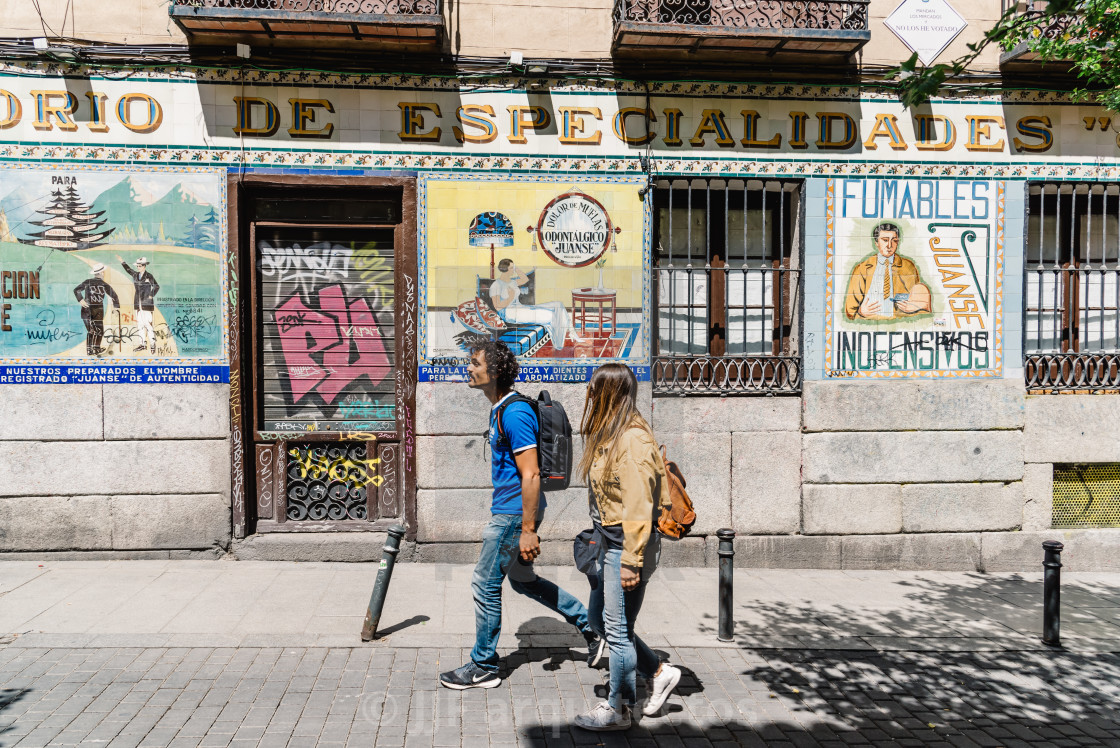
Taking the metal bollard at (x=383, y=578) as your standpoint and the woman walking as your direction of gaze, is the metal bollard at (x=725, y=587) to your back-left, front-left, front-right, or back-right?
front-left

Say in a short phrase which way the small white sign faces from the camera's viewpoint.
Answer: facing the viewer

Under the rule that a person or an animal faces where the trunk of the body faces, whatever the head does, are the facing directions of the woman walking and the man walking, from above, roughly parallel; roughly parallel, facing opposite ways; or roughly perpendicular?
roughly parallel

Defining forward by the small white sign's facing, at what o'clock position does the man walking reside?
The man walking is roughly at 1 o'clock from the small white sign.

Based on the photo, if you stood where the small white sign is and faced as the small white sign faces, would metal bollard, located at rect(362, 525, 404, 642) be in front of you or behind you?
in front

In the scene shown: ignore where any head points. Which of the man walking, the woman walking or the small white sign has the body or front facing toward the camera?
the small white sign
